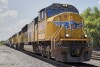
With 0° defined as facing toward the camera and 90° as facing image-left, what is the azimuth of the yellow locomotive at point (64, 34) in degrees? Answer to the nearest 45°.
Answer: approximately 315°
